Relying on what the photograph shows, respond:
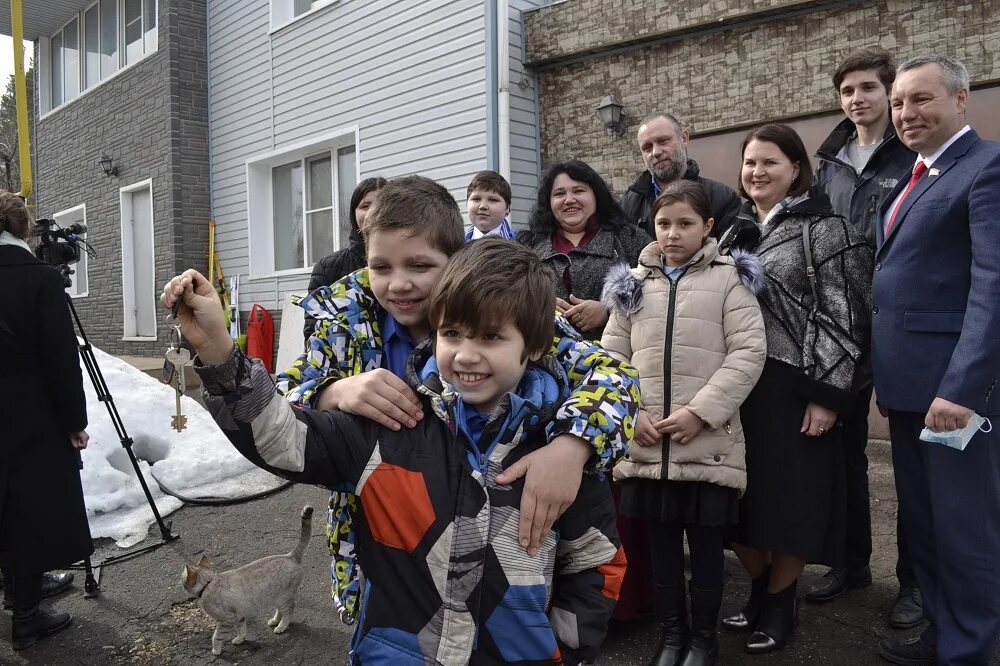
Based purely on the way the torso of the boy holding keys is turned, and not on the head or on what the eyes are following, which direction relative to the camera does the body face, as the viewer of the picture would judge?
toward the camera

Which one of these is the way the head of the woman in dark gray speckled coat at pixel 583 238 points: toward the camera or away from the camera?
toward the camera

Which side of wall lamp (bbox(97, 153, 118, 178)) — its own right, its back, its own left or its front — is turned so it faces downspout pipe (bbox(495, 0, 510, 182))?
left

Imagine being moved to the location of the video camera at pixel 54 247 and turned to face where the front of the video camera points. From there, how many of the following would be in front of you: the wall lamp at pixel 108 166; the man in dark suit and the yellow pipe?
1

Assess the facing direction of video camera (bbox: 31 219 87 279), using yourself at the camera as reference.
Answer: facing the viewer and to the right of the viewer

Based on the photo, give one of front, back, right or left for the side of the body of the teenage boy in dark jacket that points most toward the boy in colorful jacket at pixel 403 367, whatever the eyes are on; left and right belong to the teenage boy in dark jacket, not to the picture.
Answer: front

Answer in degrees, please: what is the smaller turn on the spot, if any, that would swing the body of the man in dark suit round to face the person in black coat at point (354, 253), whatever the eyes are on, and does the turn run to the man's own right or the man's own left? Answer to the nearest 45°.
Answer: approximately 45° to the man's own right

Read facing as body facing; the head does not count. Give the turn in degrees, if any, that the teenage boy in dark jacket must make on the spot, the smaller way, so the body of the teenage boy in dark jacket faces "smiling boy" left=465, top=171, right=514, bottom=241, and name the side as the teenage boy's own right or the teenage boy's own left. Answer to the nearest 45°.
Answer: approximately 45° to the teenage boy's own right

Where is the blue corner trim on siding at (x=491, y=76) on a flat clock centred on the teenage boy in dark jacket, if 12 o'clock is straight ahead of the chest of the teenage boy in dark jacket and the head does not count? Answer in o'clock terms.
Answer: The blue corner trim on siding is roughly at 3 o'clock from the teenage boy in dark jacket.

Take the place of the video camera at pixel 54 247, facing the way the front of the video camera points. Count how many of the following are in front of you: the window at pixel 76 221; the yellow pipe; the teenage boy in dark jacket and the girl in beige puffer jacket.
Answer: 2

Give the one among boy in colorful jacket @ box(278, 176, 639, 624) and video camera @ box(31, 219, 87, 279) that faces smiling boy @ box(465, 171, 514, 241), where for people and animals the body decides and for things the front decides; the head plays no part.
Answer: the video camera

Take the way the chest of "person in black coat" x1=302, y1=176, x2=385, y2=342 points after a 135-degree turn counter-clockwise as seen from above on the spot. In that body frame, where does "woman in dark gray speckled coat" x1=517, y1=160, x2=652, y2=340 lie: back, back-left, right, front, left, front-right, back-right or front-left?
right

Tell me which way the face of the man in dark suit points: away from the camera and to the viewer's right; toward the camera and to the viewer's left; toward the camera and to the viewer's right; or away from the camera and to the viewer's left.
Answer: toward the camera and to the viewer's left

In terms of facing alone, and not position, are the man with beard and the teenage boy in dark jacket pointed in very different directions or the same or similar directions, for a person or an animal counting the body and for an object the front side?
same or similar directions

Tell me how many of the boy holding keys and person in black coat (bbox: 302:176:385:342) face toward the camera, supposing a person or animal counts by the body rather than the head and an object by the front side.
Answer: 2

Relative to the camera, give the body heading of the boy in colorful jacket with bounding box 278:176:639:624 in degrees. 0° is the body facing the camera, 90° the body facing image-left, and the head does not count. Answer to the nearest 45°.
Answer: approximately 0°

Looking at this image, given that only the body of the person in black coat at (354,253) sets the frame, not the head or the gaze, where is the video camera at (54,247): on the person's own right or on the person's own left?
on the person's own right
